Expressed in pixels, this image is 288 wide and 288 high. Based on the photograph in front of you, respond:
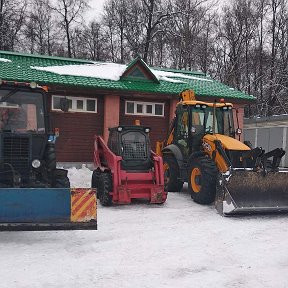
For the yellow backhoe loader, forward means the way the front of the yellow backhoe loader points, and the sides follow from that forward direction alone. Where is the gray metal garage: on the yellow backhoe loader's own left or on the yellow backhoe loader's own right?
on the yellow backhoe loader's own left

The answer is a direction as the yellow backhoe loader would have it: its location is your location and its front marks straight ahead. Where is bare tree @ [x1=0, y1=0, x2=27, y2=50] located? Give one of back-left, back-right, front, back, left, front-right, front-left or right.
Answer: back

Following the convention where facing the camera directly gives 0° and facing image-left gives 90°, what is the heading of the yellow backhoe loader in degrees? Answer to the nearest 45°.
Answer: approximately 315°

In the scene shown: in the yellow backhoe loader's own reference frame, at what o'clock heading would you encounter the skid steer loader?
The skid steer loader is roughly at 4 o'clock from the yellow backhoe loader.

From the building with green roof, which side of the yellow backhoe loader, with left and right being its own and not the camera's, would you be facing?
back

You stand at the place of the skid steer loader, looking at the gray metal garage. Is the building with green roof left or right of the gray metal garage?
left
